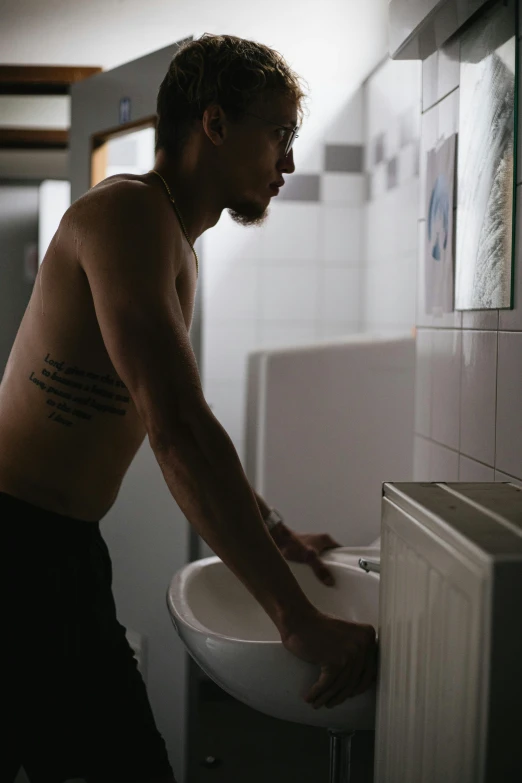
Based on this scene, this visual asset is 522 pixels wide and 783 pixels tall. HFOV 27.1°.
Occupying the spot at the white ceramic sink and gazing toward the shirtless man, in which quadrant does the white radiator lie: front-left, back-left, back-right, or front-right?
back-left

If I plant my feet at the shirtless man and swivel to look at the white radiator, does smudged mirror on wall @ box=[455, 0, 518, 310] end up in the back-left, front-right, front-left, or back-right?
front-left

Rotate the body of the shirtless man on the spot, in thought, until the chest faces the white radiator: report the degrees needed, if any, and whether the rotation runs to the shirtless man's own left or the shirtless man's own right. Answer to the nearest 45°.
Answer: approximately 45° to the shirtless man's own right

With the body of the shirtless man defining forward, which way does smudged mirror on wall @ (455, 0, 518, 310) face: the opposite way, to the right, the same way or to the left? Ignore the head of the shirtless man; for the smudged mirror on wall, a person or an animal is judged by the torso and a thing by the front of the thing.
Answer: the opposite way

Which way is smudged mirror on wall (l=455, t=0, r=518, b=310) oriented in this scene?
to the viewer's left

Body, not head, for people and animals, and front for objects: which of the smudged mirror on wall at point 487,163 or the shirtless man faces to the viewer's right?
the shirtless man

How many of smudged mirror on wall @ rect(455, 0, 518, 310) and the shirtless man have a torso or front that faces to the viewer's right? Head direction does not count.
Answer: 1

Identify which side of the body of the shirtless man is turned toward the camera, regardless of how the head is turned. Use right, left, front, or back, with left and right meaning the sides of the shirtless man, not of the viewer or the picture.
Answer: right

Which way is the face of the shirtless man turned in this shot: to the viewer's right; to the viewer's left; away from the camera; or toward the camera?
to the viewer's right
